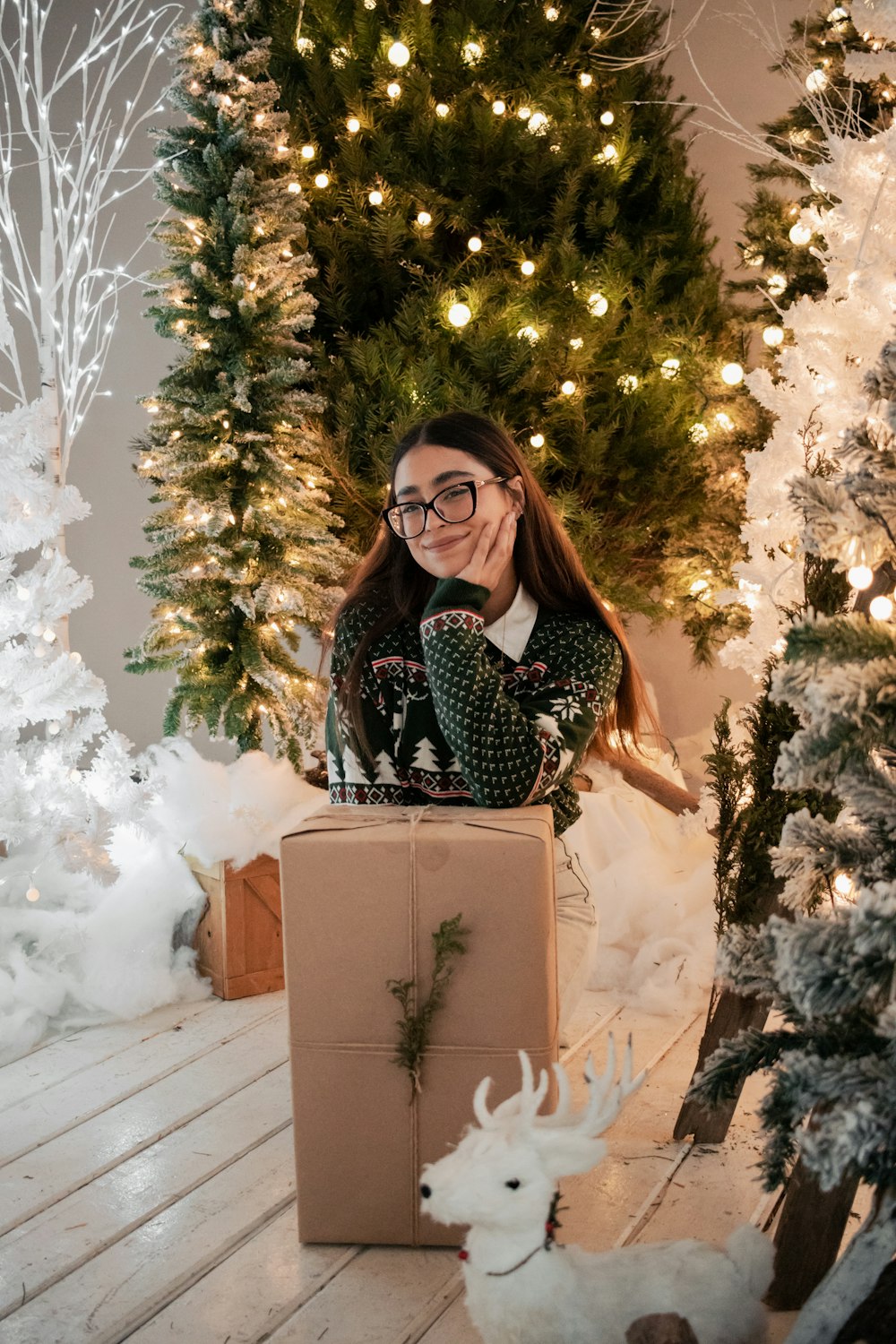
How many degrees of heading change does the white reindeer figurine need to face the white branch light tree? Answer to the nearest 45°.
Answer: approximately 45° to its right

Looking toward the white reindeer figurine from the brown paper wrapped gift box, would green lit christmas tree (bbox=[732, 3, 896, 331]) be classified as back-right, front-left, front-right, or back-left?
back-left

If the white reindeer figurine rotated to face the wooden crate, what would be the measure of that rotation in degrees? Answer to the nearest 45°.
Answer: approximately 45° to its right

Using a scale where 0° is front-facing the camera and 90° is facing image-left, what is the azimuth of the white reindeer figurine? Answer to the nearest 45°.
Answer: approximately 90°

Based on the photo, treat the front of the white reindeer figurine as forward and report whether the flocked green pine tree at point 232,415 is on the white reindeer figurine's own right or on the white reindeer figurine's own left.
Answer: on the white reindeer figurine's own right
